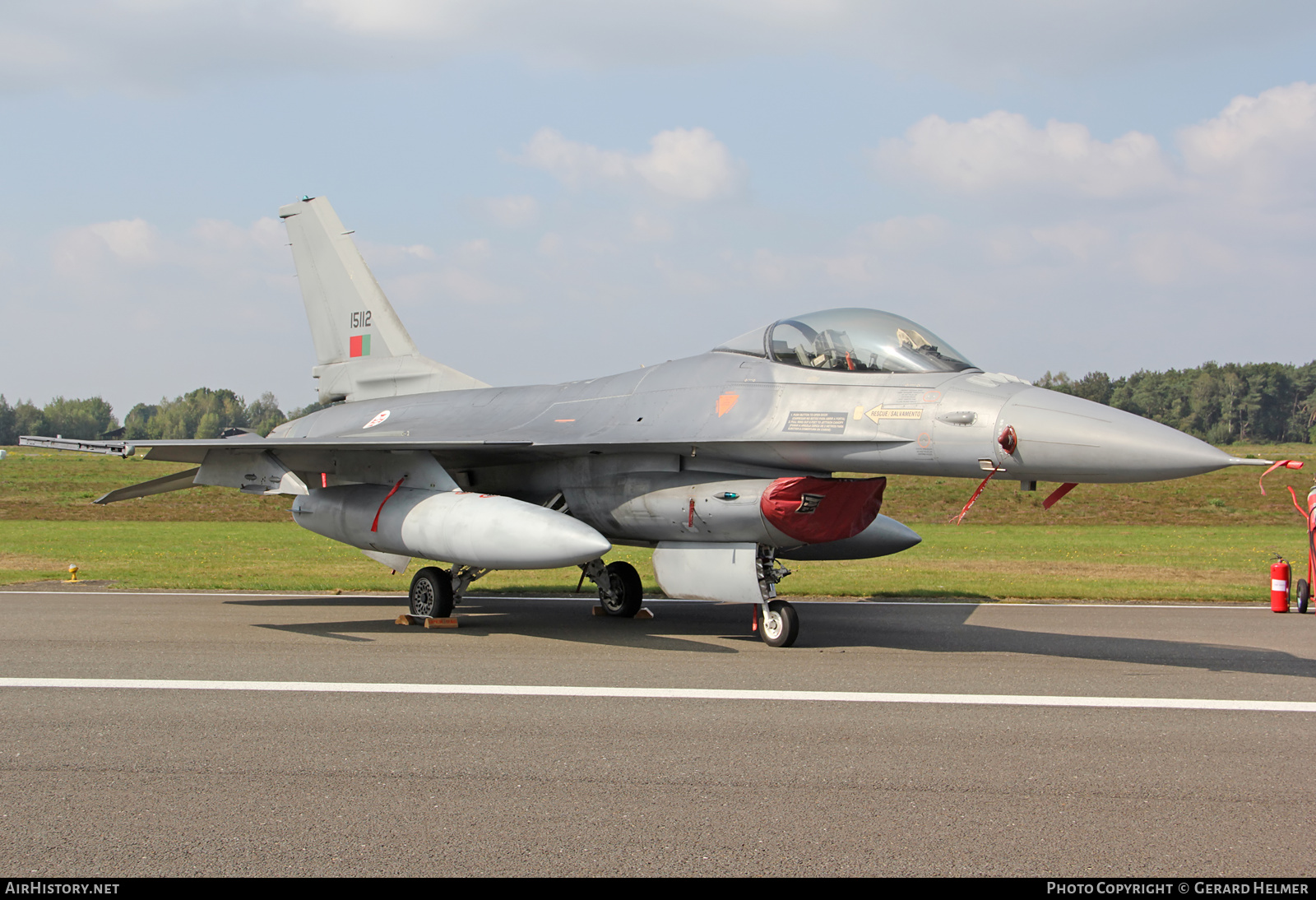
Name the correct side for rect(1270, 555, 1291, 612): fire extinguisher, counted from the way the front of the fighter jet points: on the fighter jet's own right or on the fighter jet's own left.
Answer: on the fighter jet's own left

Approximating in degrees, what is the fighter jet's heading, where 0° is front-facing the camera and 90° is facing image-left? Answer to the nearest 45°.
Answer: approximately 315°

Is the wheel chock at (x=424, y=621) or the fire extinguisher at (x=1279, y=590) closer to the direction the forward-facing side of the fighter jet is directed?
the fire extinguisher
